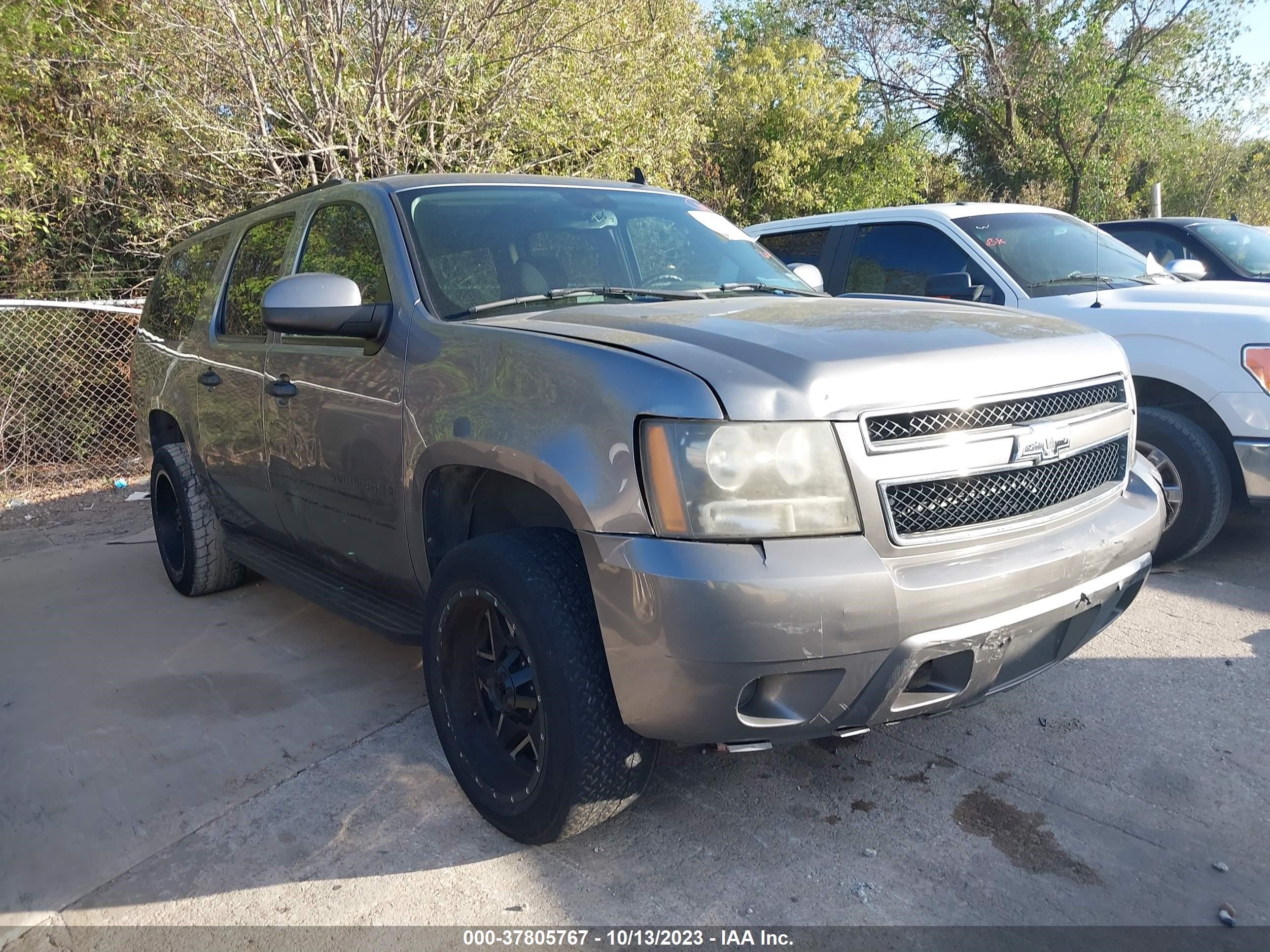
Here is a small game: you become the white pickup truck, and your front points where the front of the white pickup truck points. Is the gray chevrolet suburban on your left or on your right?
on your right

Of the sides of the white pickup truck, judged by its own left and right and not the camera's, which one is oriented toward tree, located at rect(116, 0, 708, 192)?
back

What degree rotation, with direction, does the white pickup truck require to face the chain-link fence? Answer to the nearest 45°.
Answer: approximately 135° to its right

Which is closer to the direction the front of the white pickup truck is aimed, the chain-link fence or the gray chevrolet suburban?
the gray chevrolet suburban

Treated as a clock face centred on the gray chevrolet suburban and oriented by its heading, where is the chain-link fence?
The chain-link fence is roughly at 6 o'clock from the gray chevrolet suburban.

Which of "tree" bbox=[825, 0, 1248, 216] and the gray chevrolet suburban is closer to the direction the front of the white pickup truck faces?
the gray chevrolet suburban

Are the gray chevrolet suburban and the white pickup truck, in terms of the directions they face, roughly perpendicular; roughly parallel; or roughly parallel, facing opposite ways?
roughly parallel

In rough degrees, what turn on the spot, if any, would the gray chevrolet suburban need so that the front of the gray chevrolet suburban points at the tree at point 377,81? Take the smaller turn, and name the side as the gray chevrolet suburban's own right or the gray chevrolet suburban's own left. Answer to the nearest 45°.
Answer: approximately 135° to the gray chevrolet suburban's own left

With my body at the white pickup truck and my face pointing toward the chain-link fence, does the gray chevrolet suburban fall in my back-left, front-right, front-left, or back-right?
front-left

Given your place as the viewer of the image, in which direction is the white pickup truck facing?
facing the viewer and to the right of the viewer

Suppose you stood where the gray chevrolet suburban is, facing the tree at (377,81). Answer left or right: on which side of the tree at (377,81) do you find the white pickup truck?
right

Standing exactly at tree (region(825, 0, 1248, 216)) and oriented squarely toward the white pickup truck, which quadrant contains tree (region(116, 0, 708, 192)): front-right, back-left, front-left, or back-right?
front-right

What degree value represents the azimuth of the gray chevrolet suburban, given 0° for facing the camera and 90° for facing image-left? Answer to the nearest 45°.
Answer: approximately 315°

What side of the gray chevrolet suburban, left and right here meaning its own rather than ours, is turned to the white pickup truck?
left

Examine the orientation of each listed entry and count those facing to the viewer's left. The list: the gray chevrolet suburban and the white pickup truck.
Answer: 0
